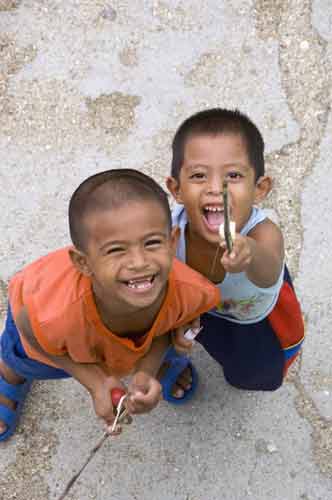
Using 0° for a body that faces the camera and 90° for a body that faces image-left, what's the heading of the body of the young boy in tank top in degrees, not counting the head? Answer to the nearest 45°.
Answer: approximately 0°

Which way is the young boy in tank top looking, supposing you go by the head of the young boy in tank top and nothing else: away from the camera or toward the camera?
toward the camera
